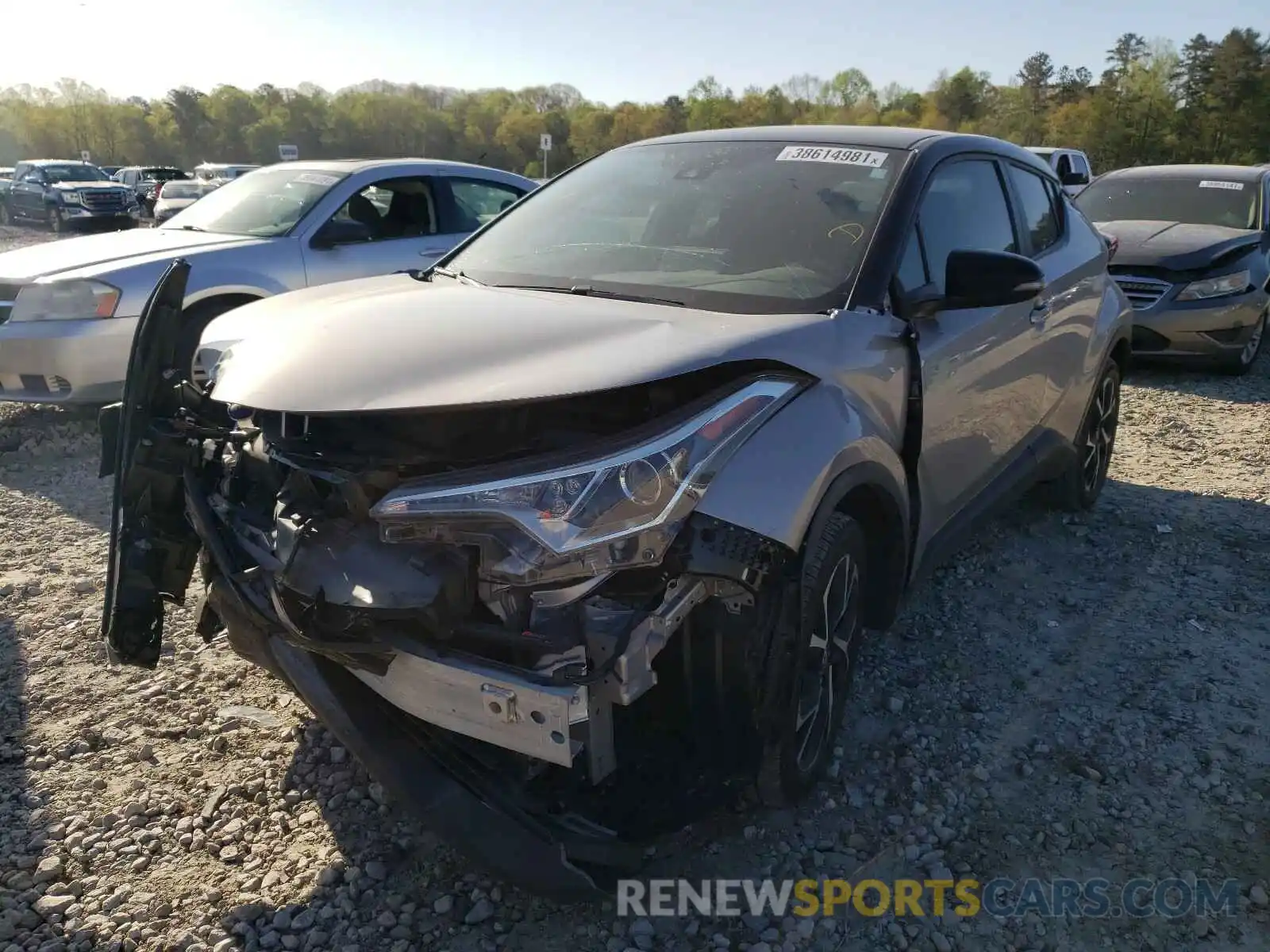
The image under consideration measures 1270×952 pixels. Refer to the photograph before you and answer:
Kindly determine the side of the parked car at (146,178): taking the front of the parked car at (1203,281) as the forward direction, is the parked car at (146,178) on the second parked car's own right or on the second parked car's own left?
on the second parked car's own right

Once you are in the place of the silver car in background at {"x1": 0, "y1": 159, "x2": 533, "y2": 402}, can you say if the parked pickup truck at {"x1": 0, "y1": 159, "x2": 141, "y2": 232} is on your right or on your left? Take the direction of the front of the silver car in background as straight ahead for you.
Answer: on your right

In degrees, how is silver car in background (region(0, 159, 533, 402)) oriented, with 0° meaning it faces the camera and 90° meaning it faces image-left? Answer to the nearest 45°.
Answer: approximately 45°

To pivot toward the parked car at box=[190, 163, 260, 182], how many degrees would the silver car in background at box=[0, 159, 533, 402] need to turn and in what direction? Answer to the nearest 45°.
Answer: approximately 135° to its right

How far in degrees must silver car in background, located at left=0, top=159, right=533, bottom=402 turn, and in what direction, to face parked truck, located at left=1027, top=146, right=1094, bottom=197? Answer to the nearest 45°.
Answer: approximately 180°

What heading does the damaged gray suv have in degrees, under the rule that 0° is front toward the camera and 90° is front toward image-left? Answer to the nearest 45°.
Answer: approximately 45°

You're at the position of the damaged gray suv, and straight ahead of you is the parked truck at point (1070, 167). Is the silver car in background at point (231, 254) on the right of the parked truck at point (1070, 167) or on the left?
left

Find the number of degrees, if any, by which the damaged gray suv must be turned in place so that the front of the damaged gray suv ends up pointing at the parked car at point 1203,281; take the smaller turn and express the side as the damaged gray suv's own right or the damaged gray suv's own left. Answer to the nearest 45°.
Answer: approximately 180°
